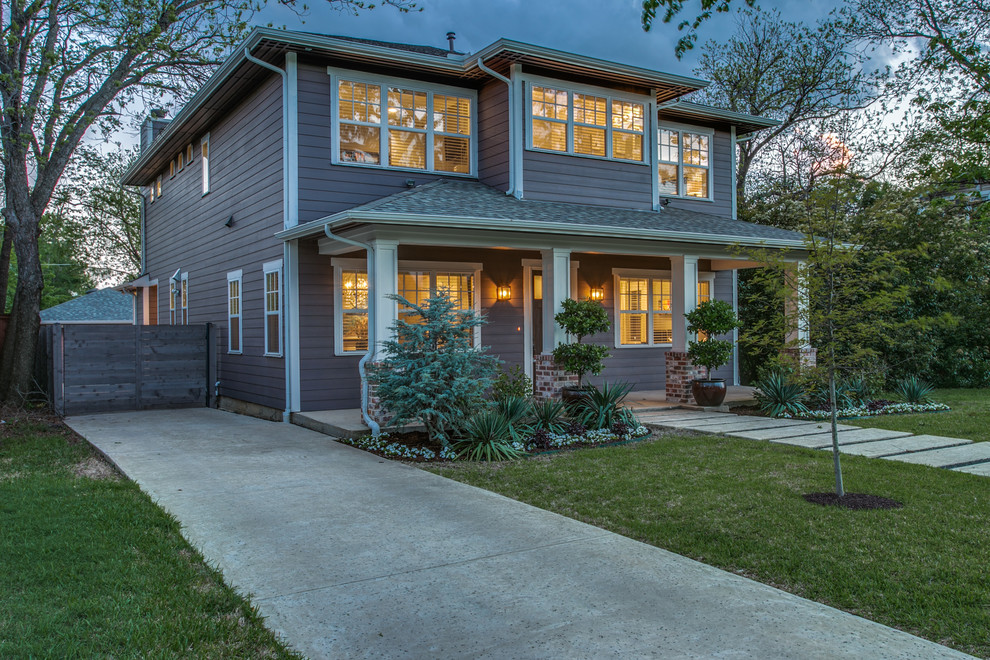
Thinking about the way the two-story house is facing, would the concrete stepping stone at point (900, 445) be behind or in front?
in front

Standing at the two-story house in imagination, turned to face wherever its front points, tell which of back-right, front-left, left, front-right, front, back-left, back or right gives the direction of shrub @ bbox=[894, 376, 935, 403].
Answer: front-left

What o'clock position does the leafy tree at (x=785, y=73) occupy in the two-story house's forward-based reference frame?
The leafy tree is roughly at 9 o'clock from the two-story house.

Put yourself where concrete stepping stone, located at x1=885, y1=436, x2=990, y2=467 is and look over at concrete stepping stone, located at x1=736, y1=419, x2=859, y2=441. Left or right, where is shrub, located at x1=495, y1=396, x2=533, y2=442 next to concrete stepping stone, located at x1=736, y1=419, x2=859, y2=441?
left

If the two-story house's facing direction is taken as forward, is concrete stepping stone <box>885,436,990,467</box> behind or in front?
in front

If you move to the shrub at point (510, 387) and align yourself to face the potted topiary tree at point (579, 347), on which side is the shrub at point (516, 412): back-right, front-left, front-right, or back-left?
back-right

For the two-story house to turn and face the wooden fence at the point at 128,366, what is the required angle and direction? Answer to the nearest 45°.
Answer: approximately 135° to its right

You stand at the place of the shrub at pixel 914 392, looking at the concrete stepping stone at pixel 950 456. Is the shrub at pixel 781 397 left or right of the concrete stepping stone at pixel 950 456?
right

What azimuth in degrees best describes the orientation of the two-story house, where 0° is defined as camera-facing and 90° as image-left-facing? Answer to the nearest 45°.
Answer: approximately 315°

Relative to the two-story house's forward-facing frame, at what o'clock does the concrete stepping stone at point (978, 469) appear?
The concrete stepping stone is roughly at 12 o'clock from the two-story house.
